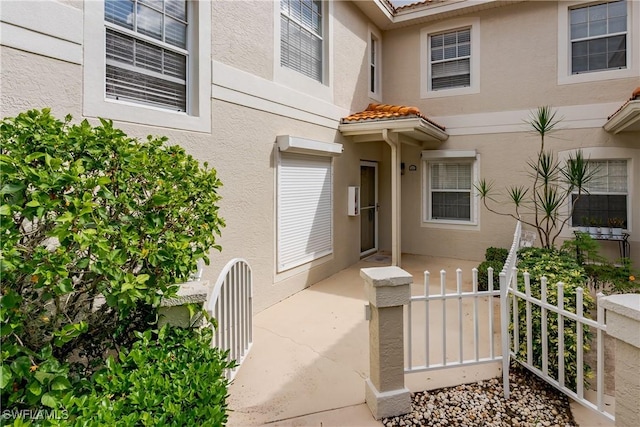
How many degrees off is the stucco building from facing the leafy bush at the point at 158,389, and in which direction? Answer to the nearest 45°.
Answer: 0° — it already faces it

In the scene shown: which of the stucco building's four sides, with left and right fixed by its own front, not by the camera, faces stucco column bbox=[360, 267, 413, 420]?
front

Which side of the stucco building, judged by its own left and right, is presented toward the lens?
front

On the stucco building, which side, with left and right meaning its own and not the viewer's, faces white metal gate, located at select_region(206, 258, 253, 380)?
front

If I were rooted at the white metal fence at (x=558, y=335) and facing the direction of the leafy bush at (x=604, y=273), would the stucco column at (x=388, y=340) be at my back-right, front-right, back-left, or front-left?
back-left

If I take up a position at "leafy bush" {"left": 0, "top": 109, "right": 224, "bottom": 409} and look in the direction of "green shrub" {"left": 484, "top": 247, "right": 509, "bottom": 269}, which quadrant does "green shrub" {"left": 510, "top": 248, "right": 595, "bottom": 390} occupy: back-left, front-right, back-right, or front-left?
front-right

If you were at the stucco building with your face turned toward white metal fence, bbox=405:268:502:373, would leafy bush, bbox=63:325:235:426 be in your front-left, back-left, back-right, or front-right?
front-right

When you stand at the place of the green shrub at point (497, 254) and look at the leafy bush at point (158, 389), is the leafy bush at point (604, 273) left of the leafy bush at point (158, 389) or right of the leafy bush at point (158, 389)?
left
